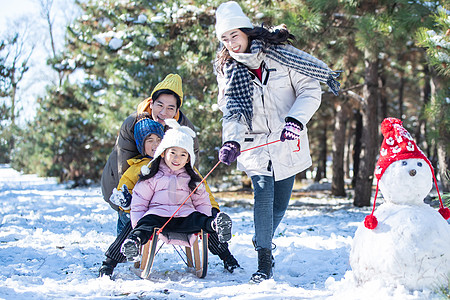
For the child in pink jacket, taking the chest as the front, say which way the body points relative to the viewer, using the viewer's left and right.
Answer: facing the viewer

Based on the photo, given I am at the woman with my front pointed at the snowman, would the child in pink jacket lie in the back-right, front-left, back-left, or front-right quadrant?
back-right

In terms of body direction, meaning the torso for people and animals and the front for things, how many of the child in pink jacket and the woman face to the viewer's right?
0

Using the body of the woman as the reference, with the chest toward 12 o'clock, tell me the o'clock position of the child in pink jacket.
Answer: The child in pink jacket is roughly at 2 o'clock from the woman.

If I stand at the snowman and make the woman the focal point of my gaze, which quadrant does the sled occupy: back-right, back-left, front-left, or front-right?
front-left

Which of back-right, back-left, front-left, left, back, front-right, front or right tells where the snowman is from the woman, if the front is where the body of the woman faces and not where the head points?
left

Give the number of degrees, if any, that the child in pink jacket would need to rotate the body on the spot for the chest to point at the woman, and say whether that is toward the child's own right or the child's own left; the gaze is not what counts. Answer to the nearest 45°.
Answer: approximately 45° to the child's own left

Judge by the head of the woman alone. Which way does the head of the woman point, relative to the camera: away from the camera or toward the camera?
toward the camera

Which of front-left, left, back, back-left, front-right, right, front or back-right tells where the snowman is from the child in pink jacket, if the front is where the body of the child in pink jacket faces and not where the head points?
front-left

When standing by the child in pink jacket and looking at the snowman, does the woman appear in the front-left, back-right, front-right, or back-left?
front-left
